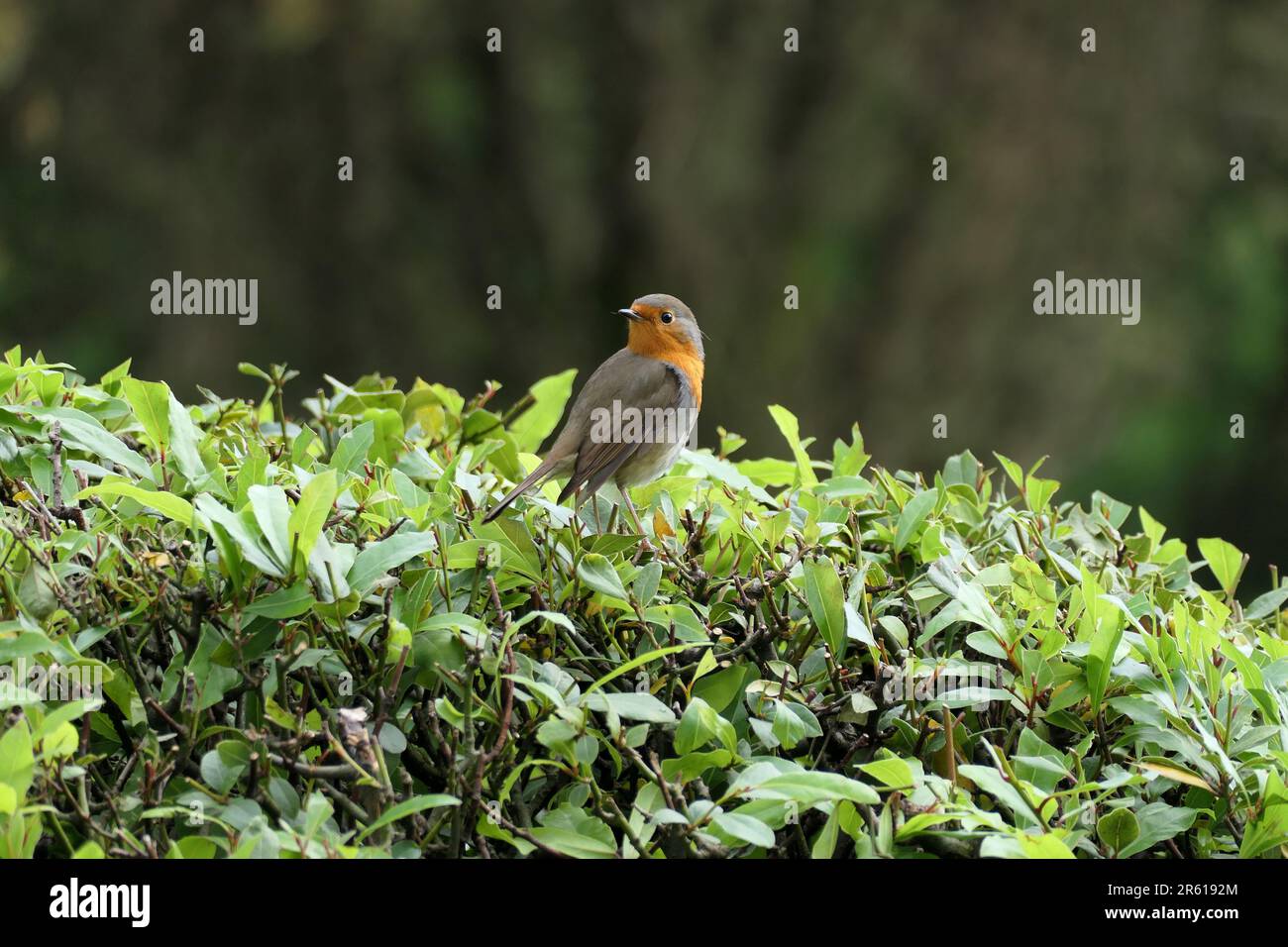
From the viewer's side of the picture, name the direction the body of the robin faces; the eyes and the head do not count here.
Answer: to the viewer's right
